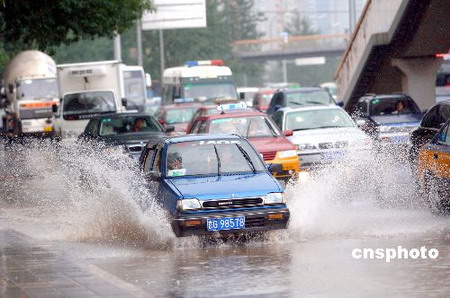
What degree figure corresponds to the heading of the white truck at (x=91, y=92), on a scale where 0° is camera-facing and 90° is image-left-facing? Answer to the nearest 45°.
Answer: approximately 0°

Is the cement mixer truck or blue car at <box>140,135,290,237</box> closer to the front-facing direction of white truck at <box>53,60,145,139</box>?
the blue car

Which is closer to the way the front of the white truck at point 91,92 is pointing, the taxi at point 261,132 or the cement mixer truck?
the taxi
